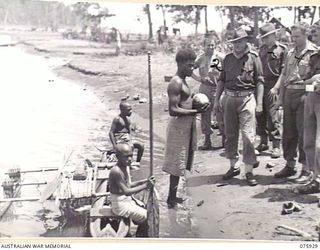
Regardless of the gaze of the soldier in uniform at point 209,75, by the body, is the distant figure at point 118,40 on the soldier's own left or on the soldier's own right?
on the soldier's own right

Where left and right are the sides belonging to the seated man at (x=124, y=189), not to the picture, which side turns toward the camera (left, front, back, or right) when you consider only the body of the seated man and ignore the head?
right

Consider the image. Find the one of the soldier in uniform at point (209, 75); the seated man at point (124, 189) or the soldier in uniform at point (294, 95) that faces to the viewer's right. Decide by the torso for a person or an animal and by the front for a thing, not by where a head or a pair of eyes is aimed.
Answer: the seated man
